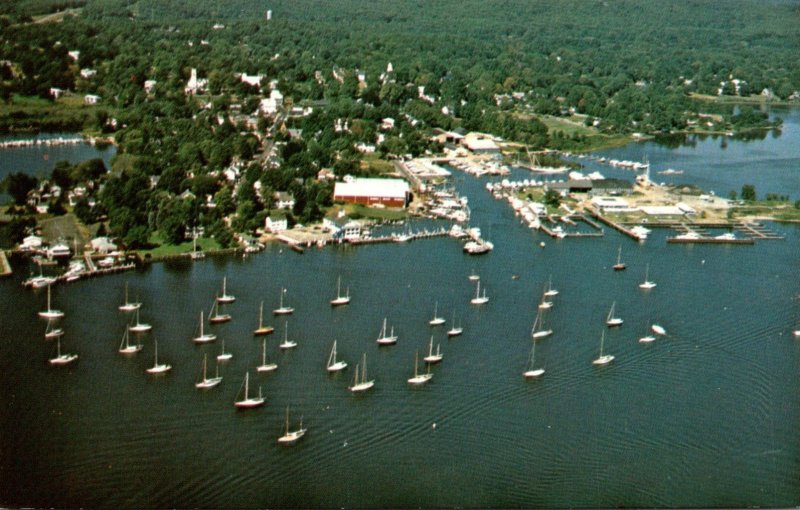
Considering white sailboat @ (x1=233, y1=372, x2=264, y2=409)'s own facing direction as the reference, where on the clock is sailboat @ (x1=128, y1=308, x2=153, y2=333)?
The sailboat is roughly at 2 o'clock from the white sailboat.

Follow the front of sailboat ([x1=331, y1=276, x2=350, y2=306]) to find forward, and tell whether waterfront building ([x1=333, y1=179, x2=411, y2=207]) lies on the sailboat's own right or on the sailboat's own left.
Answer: on the sailboat's own right

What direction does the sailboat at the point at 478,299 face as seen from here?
to the viewer's left

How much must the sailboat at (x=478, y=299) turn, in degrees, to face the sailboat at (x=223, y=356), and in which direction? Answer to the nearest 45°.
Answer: approximately 45° to its left

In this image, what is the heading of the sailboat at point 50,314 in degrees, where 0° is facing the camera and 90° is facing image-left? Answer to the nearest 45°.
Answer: approximately 90°

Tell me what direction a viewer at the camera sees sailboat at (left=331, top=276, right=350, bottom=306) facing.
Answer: facing to the left of the viewer

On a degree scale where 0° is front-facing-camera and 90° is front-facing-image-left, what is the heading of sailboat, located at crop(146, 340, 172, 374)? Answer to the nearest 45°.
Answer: approximately 90°

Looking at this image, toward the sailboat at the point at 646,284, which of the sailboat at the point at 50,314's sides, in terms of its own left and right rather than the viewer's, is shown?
back

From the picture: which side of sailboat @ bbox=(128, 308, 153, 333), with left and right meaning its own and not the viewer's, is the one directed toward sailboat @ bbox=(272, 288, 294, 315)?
back

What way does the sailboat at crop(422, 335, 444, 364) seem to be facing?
to the viewer's left

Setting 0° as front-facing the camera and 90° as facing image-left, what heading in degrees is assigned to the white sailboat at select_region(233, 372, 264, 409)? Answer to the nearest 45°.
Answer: approximately 90°
